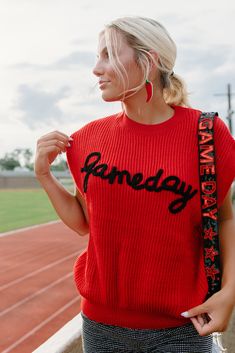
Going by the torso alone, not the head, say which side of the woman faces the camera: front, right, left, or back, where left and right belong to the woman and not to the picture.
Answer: front

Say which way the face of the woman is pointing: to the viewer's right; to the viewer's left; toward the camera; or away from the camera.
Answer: to the viewer's left
